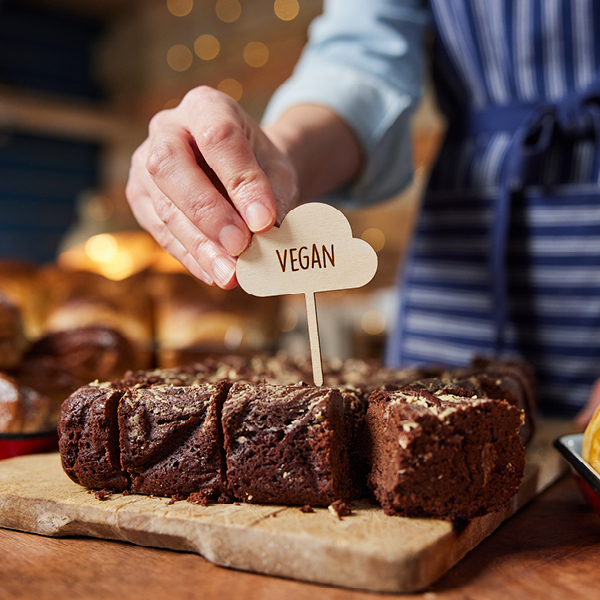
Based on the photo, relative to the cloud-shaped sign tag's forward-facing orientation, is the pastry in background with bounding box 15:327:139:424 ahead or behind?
behind

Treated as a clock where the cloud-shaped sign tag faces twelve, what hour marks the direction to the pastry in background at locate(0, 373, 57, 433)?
The pastry in background is roughly at 4 o'clock from the cloud-shaped sign tag.

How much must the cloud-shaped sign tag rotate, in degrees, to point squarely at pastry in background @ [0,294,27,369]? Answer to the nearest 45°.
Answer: approximately 135° to its right

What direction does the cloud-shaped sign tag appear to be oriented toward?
toward the camera

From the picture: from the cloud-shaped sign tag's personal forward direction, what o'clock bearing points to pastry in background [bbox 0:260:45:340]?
The pastry in background is roughly at 5 o'clock from the cloud-shaped sign tag.
